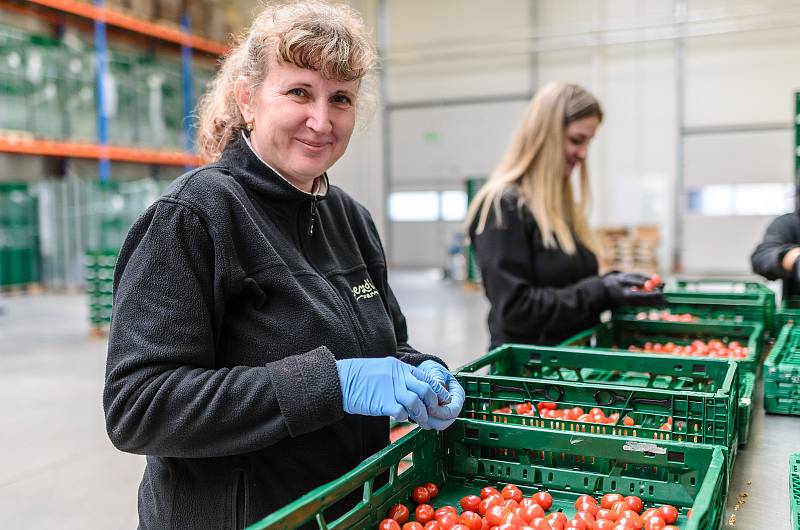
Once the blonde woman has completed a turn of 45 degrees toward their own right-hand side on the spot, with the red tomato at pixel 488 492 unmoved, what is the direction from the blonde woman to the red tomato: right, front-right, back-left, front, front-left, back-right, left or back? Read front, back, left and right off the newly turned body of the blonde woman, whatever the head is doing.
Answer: front-right

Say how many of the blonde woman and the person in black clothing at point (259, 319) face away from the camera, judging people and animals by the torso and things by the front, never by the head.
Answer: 0

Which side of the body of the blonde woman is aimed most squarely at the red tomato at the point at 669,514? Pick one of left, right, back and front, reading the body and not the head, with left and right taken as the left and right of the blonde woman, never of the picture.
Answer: right

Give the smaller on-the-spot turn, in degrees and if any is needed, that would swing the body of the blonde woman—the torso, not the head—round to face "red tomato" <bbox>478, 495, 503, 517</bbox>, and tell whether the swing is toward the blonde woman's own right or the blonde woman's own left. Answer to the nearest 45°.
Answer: approximately 90° to the blonde woman's own right

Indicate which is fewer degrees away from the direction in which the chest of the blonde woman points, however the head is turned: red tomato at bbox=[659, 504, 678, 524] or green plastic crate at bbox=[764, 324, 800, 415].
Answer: the green plastic crate

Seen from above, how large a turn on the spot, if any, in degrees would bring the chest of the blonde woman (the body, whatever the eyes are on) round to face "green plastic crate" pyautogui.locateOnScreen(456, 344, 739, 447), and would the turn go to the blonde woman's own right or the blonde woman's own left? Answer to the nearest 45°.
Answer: approximately 90° to the blonde woman's own right

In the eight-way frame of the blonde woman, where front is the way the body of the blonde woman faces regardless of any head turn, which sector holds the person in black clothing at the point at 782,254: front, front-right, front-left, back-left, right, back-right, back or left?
front-left

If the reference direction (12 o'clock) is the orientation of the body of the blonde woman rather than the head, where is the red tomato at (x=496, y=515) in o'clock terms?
The red tomato is roughly at 3 o'clock from the blonde woman.

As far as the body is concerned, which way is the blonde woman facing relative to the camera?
to the viewer's right

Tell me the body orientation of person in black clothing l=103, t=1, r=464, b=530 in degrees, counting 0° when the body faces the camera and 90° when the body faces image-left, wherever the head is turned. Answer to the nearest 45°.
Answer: approximately 315°

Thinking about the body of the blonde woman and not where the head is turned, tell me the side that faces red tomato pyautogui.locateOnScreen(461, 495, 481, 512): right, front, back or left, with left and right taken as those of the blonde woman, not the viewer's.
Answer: right

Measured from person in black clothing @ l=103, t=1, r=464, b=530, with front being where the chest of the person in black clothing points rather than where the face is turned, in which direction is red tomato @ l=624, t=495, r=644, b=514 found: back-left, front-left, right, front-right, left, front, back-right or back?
front-left

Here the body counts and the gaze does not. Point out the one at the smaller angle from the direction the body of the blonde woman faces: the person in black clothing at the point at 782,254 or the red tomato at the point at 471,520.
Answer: the person in black clothing

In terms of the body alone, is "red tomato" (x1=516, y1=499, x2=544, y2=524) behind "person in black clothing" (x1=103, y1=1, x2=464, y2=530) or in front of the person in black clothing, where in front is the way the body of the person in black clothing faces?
in front
